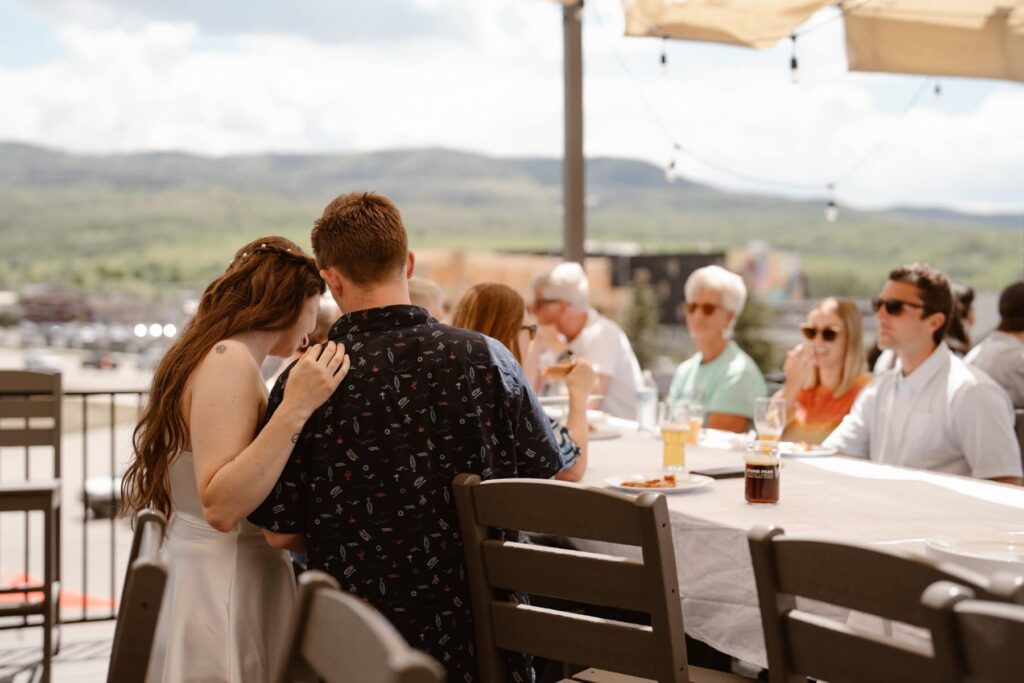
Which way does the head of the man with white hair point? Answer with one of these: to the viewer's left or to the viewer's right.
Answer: to the viewer's left

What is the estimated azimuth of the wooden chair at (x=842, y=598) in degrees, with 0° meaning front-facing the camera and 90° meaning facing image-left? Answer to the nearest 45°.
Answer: approximately 225°

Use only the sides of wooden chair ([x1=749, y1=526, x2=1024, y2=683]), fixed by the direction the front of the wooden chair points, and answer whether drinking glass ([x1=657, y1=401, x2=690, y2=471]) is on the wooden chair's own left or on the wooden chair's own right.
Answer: on the wooden chair's own left

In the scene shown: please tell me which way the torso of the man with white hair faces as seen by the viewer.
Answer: to the viewer's left

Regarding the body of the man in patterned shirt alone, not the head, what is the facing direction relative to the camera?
away from the camera

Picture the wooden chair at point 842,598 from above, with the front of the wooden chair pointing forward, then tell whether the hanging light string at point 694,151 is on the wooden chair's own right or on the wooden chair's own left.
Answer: on the wooden chair's own left

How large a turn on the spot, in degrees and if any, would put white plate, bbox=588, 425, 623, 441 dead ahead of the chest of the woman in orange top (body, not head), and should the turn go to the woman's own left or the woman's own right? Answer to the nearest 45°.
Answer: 0° — they already face it

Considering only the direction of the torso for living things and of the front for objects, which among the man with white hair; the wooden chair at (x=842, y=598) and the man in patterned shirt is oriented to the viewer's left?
the man with white hair
